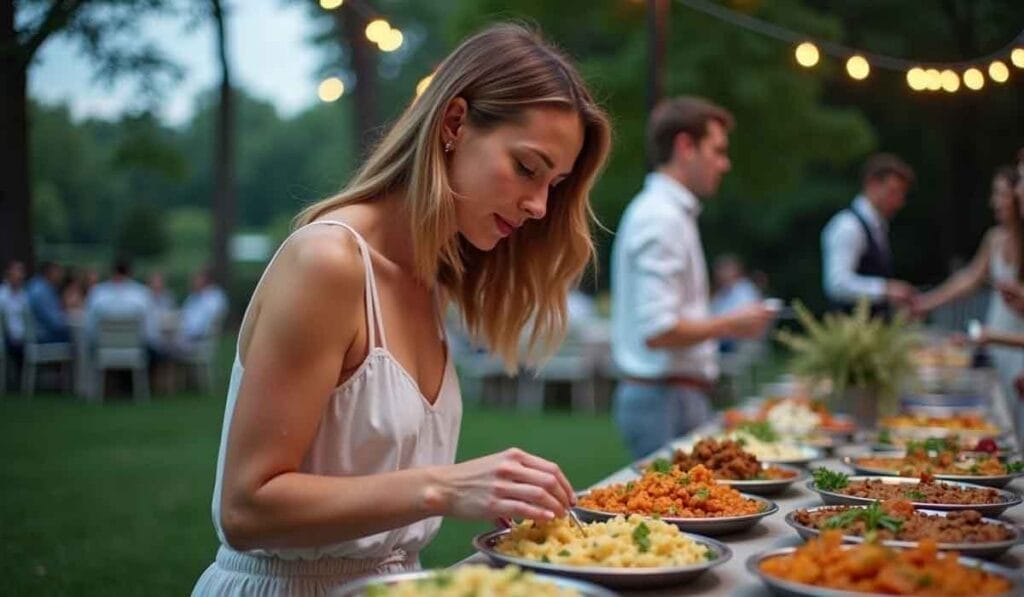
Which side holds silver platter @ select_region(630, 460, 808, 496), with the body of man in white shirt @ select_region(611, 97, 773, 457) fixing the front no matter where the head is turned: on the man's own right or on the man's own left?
on the man's own right

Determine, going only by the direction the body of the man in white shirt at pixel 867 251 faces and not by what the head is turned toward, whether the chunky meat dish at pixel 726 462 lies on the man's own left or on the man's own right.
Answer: on the man's own right

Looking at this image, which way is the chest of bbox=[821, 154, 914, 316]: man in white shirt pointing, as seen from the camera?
to the viewer's right

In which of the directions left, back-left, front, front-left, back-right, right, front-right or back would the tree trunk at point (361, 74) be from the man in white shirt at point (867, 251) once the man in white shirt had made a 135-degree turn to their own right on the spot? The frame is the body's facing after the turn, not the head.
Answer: right

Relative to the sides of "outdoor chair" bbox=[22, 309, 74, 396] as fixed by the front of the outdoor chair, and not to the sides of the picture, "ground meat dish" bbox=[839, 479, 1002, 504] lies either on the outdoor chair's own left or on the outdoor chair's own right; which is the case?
on the outdoor chair's own right

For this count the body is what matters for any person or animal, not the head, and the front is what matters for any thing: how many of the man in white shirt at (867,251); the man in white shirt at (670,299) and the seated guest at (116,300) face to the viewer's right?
2

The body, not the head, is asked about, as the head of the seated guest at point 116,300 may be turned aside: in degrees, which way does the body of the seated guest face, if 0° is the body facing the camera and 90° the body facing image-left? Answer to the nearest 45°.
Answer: approximately 180°

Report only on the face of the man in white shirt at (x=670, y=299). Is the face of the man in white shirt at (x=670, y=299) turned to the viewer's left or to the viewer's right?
to the viewer's right

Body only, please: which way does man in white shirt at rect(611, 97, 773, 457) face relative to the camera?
to the viewer's right

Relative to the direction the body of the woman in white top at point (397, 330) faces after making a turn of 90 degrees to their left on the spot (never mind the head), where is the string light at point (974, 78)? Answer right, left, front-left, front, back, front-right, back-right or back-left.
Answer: front

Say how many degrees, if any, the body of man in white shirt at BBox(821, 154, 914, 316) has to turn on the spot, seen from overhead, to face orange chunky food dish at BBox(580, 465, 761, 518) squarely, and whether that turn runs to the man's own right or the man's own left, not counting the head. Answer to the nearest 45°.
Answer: approximately 90° to the man's own right

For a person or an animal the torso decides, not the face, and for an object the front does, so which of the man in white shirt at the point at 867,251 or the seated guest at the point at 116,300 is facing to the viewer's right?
the man in white shirt
